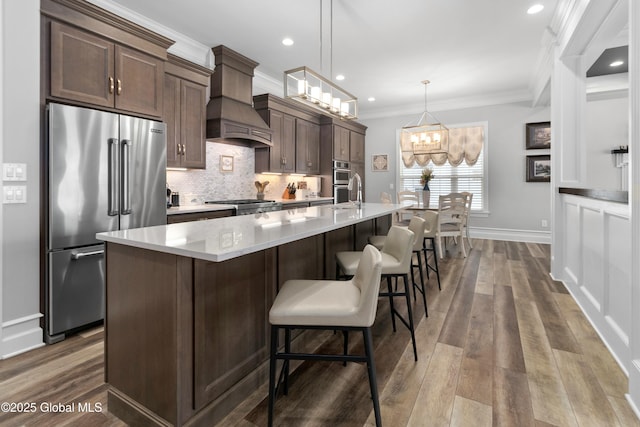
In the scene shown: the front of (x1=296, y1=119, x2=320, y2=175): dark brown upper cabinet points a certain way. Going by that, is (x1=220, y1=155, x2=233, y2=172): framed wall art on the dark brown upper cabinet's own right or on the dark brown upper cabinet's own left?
on the dark brown upper cabinet's own right

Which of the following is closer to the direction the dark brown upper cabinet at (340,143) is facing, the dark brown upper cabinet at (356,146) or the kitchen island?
the kitchen island

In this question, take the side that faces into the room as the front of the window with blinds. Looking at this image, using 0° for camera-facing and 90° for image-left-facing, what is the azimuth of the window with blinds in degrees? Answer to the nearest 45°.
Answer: approximately 0°
